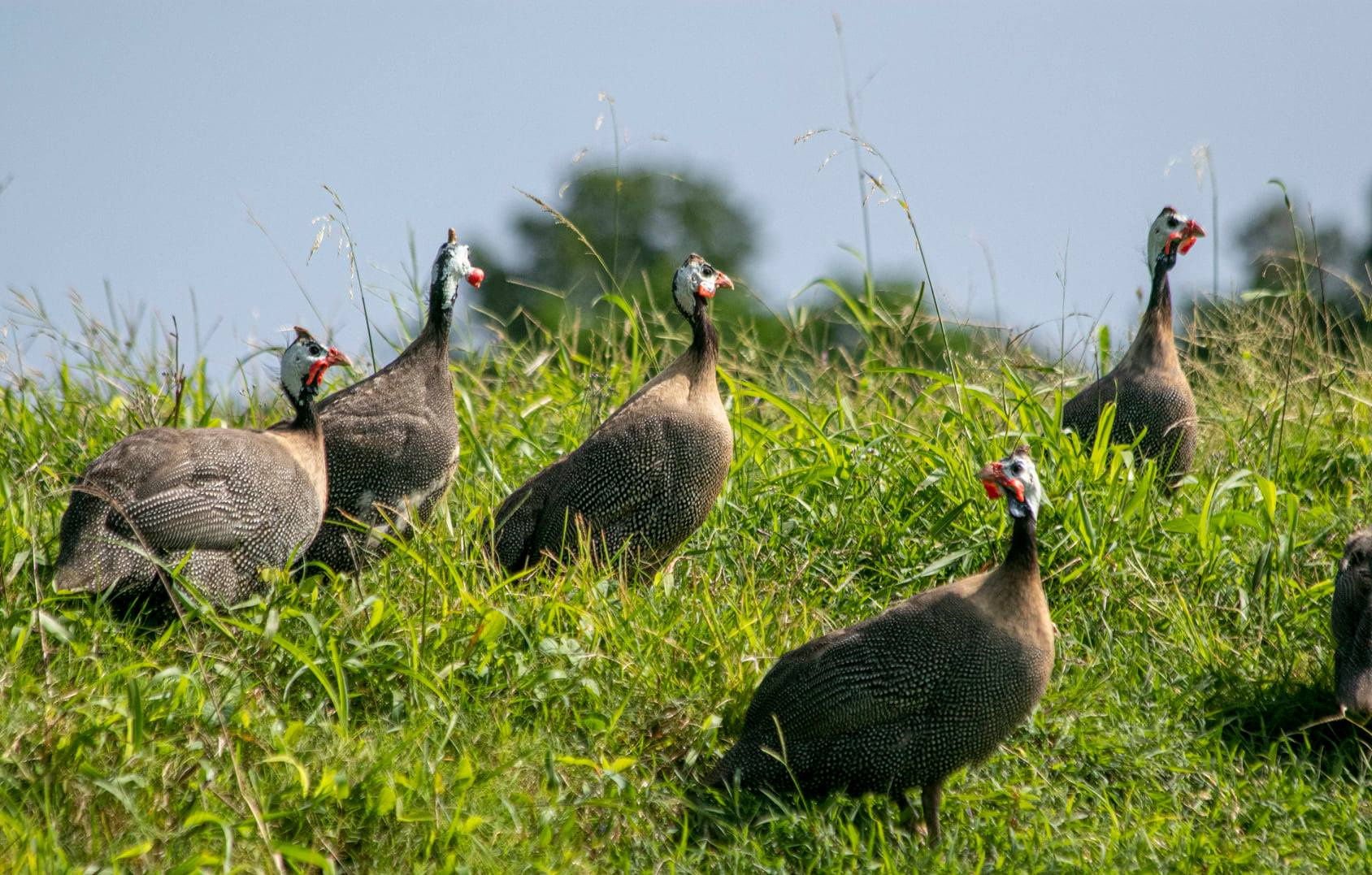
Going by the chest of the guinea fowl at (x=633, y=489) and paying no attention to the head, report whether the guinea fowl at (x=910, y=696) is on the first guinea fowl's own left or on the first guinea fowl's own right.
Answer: on the first guinea fowl's own right

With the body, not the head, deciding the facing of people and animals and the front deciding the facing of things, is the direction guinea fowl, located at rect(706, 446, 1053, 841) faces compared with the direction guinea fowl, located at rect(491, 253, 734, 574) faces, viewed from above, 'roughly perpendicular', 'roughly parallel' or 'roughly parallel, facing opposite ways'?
roughly parallel

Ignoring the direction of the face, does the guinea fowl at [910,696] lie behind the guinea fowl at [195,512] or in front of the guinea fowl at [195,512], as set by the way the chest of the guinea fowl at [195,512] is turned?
in front

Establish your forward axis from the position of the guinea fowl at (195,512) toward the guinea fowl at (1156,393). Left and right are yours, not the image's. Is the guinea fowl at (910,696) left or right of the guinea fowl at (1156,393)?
right

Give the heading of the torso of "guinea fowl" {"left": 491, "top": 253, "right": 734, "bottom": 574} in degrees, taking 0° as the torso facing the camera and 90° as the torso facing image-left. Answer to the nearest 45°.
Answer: approximately 270°

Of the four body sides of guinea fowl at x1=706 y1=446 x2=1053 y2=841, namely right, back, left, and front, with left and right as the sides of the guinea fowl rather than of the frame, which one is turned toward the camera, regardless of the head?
right

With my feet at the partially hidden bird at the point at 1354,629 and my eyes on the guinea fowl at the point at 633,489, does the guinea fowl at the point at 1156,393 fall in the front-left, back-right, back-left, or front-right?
front-right

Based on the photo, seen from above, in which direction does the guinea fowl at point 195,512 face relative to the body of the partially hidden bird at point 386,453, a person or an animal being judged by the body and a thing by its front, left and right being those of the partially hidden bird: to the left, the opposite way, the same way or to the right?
the same way

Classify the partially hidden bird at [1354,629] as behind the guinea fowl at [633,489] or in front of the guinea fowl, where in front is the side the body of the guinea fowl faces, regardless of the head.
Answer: in front

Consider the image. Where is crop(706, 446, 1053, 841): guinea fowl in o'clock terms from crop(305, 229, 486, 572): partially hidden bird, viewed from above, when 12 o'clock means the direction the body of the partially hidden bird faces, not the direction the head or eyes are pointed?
The guinea fowl is roughly at 2 o'clock from the partially hidden bird.

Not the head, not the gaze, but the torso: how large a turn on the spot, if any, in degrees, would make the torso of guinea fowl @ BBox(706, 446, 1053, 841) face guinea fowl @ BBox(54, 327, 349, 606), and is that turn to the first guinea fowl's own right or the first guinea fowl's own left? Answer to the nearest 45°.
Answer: approximately 180°

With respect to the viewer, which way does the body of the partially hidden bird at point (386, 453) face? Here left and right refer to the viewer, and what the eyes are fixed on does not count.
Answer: facing to the right of the viewer

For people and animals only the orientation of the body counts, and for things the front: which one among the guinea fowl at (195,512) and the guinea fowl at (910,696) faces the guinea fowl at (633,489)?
the guinea fowl at (195,512)

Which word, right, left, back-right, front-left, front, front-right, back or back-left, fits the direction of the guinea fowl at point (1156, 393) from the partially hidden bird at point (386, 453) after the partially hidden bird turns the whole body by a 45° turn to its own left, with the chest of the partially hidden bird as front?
front-right

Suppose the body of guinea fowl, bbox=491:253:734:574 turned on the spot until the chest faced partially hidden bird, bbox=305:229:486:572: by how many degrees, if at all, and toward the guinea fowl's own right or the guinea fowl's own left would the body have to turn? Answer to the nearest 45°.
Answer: approximately 180°

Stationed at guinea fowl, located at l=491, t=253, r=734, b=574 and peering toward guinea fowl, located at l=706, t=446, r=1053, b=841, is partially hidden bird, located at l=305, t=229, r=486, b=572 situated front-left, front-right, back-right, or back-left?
back-right

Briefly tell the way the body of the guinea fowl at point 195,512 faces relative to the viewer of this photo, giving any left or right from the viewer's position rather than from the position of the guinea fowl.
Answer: facing to the right of the viewer
